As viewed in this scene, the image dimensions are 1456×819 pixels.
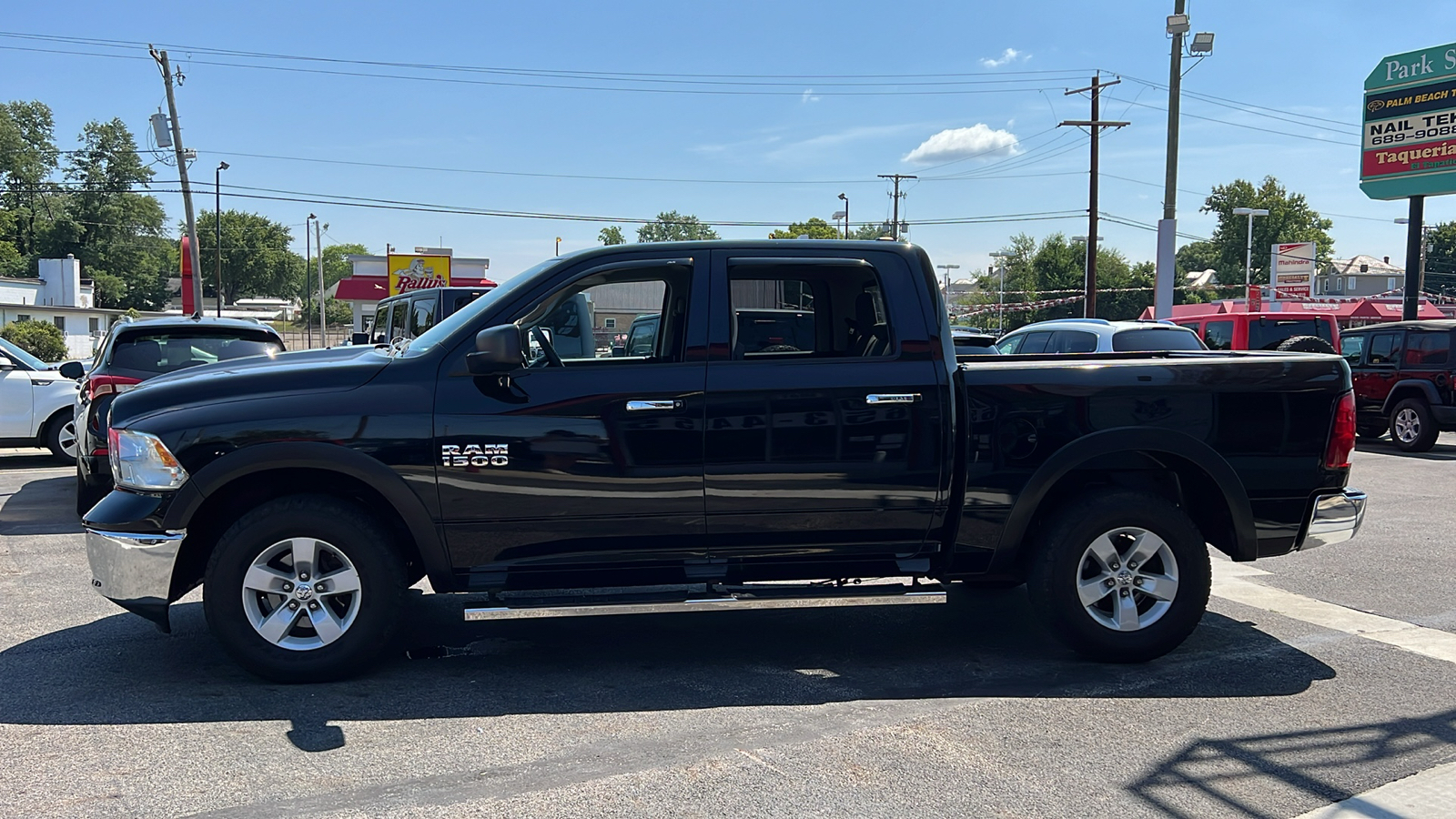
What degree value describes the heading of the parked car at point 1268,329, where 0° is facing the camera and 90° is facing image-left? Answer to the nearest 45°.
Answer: approximately 135°

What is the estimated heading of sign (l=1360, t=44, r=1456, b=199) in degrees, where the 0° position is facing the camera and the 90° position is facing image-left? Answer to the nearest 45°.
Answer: approximately 45°

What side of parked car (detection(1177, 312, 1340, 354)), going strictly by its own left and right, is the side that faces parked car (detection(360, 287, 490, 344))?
left

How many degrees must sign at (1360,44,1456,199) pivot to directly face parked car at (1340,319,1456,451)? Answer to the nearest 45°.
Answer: approximately 45° to its left

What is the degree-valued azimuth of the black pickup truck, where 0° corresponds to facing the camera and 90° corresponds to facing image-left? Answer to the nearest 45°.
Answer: approximately 90°

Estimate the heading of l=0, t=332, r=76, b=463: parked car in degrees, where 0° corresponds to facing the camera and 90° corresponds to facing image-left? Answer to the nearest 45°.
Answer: approximately 270°

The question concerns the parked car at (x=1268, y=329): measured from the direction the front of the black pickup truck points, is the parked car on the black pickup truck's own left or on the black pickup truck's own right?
on the black pickup truck's own right

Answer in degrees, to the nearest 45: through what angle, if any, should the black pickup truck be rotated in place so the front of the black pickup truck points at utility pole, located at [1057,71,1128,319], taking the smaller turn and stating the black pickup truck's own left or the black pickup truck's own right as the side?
approximately 90° to the black pickup truck's own right

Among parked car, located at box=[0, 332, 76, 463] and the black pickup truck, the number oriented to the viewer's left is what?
1

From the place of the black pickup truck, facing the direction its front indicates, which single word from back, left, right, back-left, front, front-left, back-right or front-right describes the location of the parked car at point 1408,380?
back-right

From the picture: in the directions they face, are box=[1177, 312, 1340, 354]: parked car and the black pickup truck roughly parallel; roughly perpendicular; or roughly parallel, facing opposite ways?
roughly perpendicular
